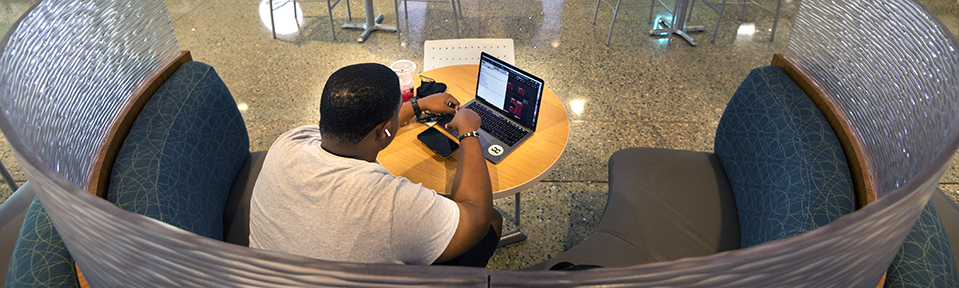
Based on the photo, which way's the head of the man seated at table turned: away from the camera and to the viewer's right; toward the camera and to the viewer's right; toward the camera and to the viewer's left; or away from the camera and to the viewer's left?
away from the camera and to the viewer's right

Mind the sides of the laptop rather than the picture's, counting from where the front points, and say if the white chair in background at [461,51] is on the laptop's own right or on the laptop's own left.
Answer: on the laptop's own right

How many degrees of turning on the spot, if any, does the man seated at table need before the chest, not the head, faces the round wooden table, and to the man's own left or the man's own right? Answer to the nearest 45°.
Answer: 0° — they already face it

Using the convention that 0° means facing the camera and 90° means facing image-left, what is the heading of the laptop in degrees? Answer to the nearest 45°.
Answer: approximately 45°

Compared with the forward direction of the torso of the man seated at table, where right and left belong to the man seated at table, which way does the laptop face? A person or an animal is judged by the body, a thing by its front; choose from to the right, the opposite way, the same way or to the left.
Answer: the opposite way

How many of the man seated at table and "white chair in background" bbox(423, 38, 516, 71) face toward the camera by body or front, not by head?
1

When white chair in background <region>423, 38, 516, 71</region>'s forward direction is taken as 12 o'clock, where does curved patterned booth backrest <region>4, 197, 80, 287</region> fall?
The curved patterned booth backrest is roughly at 1 o'clock from the white chair in background.

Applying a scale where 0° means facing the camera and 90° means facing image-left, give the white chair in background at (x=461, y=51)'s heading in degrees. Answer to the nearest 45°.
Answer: approximately 0°

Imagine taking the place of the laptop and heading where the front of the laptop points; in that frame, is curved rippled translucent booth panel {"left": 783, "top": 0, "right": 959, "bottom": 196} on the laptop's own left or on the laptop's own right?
on the laptop's own left

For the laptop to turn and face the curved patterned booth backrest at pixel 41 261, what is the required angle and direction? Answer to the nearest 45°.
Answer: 0° — it already faces it
